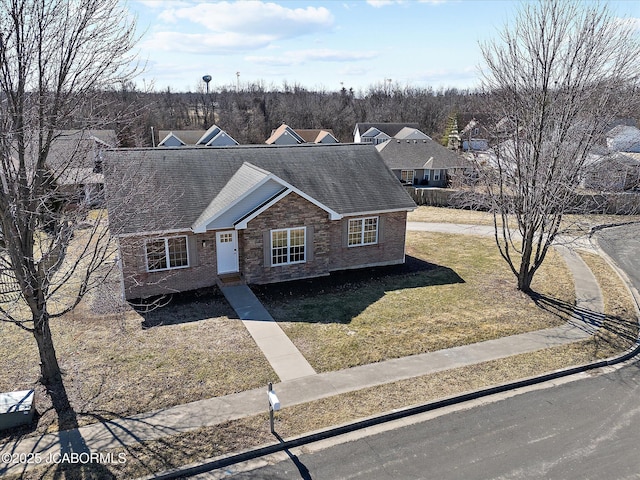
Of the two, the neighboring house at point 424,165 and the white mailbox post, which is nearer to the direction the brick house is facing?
the white mailbox post

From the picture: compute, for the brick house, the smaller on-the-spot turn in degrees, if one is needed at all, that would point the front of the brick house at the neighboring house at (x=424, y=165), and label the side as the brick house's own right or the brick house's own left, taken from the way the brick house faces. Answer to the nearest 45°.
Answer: approximately 135° to the brick house's own left

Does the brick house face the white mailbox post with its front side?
yes

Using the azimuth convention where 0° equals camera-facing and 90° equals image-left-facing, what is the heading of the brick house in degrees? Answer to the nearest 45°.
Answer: approximately 0°

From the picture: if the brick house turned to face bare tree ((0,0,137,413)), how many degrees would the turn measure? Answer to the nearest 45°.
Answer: approximately 45° to its right
